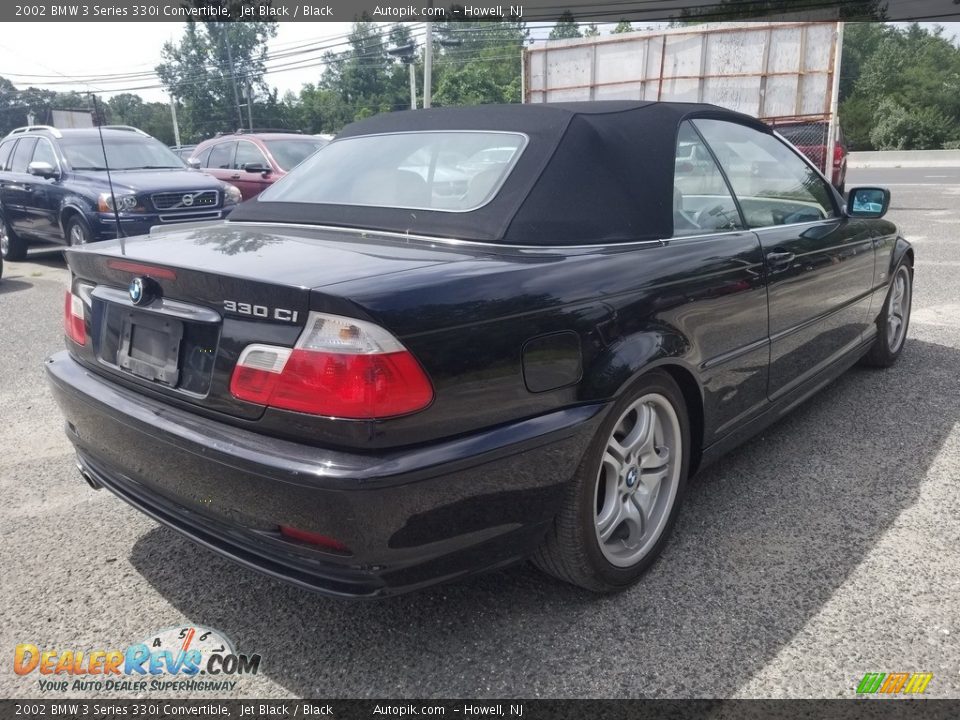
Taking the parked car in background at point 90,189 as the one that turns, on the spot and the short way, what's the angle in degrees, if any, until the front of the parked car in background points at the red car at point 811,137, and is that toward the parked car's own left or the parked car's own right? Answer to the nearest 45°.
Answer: approximately 45° to the parked car's own left

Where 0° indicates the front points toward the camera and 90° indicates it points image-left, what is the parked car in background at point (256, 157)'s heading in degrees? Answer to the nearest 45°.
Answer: approximately 315°

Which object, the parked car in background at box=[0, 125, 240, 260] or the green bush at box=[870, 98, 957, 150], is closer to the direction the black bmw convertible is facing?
the green bush

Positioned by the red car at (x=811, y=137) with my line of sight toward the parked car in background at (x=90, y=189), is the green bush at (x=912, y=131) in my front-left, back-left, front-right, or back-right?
back-right

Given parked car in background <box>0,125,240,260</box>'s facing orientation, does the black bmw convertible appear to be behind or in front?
in front

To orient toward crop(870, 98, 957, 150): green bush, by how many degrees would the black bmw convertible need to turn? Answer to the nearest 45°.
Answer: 0° — it already faces it

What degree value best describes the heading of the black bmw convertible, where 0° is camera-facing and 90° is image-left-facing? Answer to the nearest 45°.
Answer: approximately 225°

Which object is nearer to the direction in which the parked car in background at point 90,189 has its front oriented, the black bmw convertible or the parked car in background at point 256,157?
the black bmw convertible

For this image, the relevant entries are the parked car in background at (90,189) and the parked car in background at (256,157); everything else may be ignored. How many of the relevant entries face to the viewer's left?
0

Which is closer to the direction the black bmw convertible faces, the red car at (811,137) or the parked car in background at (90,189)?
the red car

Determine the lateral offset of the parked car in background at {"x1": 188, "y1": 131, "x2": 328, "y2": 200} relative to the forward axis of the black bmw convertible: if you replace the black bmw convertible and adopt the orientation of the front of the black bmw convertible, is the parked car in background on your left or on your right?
on your left

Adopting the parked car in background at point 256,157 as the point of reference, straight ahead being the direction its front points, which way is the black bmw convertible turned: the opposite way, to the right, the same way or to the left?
to the left

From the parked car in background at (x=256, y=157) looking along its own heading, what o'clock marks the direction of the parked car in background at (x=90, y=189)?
the parked car in background at (x=90, y=189) is roughly at 3 o'clock from the parked car in background at (x=256, y=157).

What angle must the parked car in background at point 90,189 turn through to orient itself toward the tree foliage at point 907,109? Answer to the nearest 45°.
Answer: approximately 90° to its left

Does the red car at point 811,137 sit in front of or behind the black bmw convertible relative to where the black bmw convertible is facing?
in front

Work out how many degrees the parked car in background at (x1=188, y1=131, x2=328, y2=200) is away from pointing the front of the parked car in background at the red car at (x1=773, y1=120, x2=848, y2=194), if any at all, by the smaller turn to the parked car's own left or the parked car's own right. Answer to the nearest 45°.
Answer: approximately 45° to the parked car's own left
